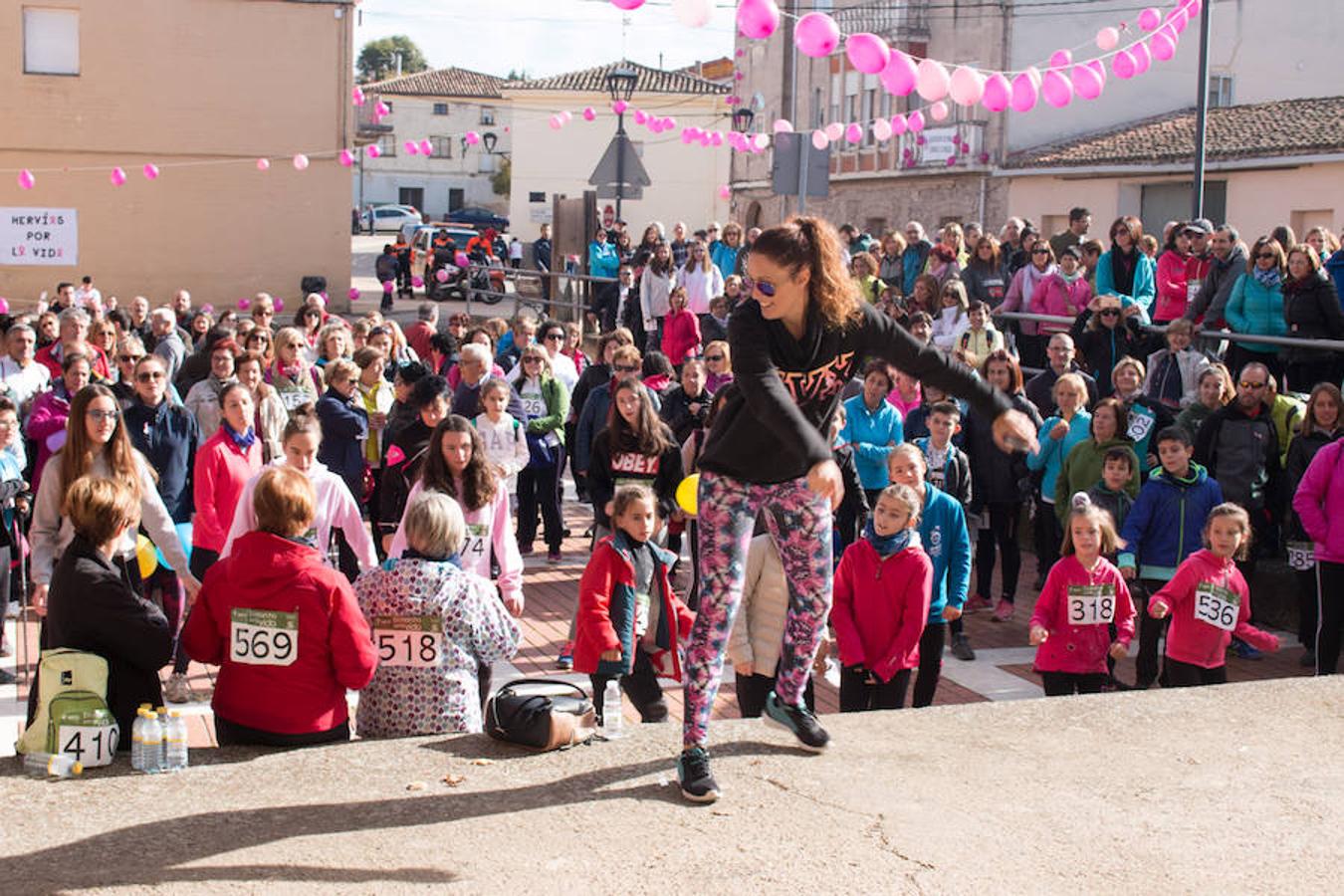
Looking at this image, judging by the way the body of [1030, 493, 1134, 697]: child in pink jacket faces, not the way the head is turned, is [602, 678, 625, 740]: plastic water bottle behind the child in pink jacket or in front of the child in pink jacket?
in front

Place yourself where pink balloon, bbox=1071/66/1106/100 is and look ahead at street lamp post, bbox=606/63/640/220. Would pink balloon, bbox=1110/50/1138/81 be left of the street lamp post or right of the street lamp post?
right

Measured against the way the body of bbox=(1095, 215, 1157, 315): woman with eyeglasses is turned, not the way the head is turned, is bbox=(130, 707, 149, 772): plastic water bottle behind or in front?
in front

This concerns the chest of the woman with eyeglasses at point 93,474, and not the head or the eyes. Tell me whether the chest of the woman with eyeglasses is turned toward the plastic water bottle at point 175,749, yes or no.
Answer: yes

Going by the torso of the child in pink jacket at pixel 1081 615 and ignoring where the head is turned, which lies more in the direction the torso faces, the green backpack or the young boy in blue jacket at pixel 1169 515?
the green backpack

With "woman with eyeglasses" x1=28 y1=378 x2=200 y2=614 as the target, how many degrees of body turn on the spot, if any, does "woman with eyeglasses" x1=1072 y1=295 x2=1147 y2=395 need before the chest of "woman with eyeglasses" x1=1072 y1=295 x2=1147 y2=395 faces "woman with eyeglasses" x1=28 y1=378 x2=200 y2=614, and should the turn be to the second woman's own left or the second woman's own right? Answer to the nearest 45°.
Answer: approximately 45° to the second woman's own right

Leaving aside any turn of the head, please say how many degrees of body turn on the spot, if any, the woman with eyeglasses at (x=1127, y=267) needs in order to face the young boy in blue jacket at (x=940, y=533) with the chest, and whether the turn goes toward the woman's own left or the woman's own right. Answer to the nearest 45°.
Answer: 0° — they already face them

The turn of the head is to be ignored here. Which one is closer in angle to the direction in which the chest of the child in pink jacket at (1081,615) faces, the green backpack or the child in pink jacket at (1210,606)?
the green backpack

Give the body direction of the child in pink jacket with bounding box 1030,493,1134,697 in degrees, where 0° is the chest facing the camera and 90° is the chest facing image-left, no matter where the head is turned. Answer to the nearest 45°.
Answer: approximately 0°

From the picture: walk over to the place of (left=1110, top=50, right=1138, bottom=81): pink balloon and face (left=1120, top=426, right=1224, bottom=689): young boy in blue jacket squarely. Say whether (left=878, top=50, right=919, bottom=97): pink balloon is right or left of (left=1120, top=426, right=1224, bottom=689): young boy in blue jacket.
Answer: right

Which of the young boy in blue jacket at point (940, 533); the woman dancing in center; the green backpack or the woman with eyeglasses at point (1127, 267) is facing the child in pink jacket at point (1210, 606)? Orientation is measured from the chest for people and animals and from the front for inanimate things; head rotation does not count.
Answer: the woman with eyeglasses
